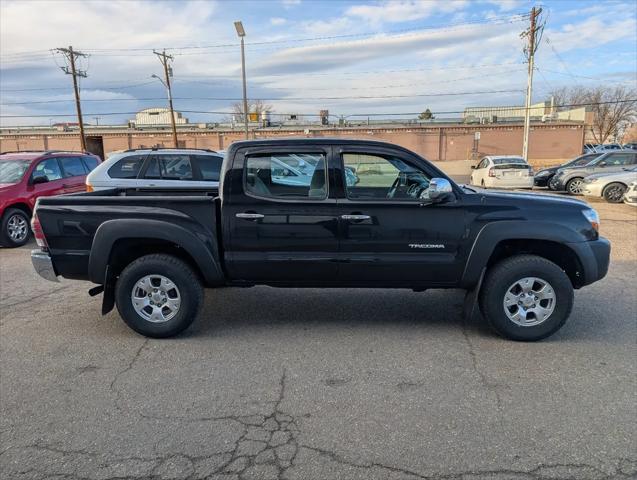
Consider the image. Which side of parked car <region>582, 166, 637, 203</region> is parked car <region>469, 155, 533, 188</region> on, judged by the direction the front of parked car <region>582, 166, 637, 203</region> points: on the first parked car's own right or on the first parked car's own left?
on the first parked car's own right

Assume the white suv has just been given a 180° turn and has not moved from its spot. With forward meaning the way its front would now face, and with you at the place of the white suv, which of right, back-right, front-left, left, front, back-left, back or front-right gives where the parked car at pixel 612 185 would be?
back

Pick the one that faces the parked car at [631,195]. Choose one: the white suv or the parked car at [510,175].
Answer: the white suv

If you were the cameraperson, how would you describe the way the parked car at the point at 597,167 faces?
facing the viewer and to the left of the viewer

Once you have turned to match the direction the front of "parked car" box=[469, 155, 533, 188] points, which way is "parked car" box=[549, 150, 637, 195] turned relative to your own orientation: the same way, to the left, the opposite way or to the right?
to the left

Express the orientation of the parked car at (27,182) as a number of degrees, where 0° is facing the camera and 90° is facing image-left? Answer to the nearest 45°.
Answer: approximately 45°

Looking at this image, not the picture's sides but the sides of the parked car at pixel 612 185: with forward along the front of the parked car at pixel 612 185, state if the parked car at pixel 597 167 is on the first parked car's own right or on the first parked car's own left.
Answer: on the first parked car's own right

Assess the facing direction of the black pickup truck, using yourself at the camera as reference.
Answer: facing to the right of the viewer

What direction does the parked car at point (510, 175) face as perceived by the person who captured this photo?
facing away from the viewer and to the left of the viewer

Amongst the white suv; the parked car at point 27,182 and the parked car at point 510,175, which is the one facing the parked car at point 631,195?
the white suv

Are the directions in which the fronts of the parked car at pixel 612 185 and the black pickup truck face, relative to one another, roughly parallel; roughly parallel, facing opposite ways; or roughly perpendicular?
roughly parallel, facing opposite ways

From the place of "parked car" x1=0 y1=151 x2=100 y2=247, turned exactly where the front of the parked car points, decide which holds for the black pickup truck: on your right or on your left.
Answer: on your left

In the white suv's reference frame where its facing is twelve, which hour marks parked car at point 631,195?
The parked car is roughly at 12 o'clock from the white suv.

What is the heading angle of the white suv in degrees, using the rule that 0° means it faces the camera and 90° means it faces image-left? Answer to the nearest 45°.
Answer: approximately 270°

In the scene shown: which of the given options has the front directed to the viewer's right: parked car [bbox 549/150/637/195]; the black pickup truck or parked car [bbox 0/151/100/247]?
the black pickup truck

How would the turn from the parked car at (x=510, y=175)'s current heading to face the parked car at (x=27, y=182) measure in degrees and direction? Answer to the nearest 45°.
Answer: approximately 90° to its left
